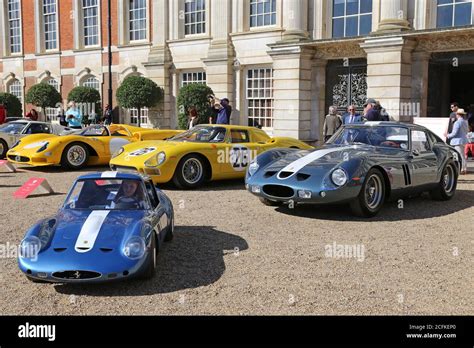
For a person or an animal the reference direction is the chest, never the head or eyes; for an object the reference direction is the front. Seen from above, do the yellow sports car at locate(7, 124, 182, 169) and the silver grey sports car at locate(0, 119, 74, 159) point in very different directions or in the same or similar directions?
same or similar directions

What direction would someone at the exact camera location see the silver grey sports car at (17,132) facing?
facing the viewer and to the left of the viewer

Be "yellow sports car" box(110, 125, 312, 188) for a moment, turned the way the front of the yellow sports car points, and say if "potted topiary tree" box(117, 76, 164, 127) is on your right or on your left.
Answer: on your right

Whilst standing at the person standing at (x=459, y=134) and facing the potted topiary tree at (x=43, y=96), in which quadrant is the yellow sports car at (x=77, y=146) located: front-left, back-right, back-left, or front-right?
front-left

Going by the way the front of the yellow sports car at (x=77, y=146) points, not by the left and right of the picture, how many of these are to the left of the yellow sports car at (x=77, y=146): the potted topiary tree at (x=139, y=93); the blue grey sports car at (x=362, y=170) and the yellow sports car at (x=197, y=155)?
2

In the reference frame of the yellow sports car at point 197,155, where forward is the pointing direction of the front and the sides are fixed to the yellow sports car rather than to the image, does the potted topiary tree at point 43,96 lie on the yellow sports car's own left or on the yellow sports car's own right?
on the yellow sports car's own right

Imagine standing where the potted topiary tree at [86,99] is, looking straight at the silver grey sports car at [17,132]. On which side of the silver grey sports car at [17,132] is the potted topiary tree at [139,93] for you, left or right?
left

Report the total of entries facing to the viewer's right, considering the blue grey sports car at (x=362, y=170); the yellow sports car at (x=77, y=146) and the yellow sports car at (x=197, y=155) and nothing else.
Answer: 0

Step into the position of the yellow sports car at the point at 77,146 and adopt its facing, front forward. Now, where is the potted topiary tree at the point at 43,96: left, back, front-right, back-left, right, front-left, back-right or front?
back-right

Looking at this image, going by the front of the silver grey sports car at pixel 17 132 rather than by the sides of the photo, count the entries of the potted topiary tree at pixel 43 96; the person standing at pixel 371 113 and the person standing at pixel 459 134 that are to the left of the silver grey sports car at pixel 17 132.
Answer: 2

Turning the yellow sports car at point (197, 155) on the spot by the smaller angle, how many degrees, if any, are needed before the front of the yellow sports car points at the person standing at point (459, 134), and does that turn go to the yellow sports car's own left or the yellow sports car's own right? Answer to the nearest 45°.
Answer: approximately 135° to the yellow sports car's own left

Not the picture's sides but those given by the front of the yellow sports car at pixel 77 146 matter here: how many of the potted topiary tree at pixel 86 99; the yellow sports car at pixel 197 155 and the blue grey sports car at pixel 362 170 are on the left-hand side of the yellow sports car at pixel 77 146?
2

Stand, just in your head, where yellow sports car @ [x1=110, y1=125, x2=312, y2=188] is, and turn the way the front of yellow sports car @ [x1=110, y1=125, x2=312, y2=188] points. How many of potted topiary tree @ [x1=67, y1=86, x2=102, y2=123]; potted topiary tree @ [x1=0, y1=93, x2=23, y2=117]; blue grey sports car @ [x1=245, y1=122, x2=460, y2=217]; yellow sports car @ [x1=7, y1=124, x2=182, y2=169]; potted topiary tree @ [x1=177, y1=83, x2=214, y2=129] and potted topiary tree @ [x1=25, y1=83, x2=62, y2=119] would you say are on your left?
1

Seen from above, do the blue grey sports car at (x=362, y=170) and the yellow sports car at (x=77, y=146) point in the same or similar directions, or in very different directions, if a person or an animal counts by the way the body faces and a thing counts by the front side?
same or similar directions

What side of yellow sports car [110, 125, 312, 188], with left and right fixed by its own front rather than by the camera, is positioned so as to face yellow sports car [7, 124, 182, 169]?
right

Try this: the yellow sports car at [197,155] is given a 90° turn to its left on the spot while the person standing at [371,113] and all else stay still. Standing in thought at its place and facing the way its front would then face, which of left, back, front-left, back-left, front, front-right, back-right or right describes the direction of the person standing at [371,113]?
left
